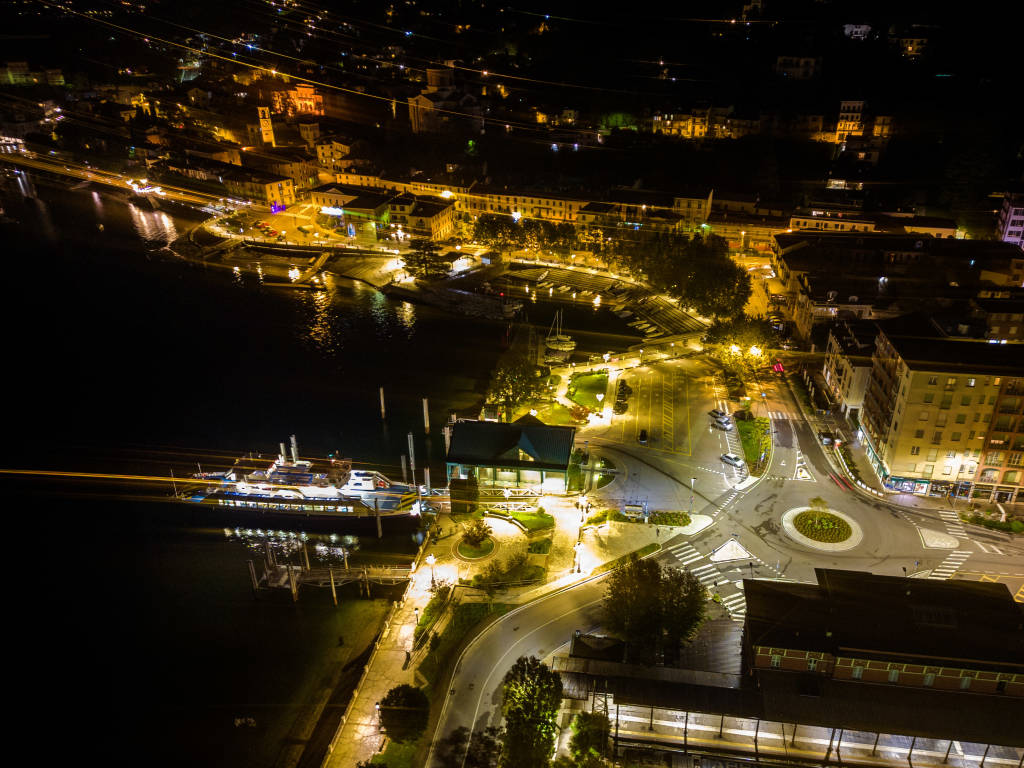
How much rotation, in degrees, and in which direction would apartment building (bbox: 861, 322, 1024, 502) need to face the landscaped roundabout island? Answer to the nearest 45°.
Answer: approximately 45° to its right

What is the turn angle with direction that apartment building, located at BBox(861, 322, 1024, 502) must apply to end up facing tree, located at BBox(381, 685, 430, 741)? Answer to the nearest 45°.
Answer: approximately 45° to its right

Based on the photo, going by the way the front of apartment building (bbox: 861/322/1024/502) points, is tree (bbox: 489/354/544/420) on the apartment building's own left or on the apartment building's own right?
on the apartment building's own right

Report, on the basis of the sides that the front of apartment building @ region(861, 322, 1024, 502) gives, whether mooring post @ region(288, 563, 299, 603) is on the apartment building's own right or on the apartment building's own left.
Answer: on the apartment building's own right

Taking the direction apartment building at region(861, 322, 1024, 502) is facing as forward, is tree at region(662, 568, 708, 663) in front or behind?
in front

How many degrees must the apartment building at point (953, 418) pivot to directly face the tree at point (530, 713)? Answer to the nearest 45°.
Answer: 0° — it already faces it

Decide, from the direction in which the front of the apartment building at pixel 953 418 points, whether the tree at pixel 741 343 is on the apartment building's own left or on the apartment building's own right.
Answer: on the apartment building's own right

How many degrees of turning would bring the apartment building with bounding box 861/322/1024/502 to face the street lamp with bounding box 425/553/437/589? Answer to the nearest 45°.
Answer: approximately 45° to its right

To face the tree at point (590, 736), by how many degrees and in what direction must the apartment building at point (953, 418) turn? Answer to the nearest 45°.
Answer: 0° — it already faces it

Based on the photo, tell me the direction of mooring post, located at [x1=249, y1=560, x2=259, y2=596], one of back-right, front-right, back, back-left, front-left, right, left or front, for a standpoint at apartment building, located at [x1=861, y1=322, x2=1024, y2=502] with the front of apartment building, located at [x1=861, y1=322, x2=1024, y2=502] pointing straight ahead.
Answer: front-right
